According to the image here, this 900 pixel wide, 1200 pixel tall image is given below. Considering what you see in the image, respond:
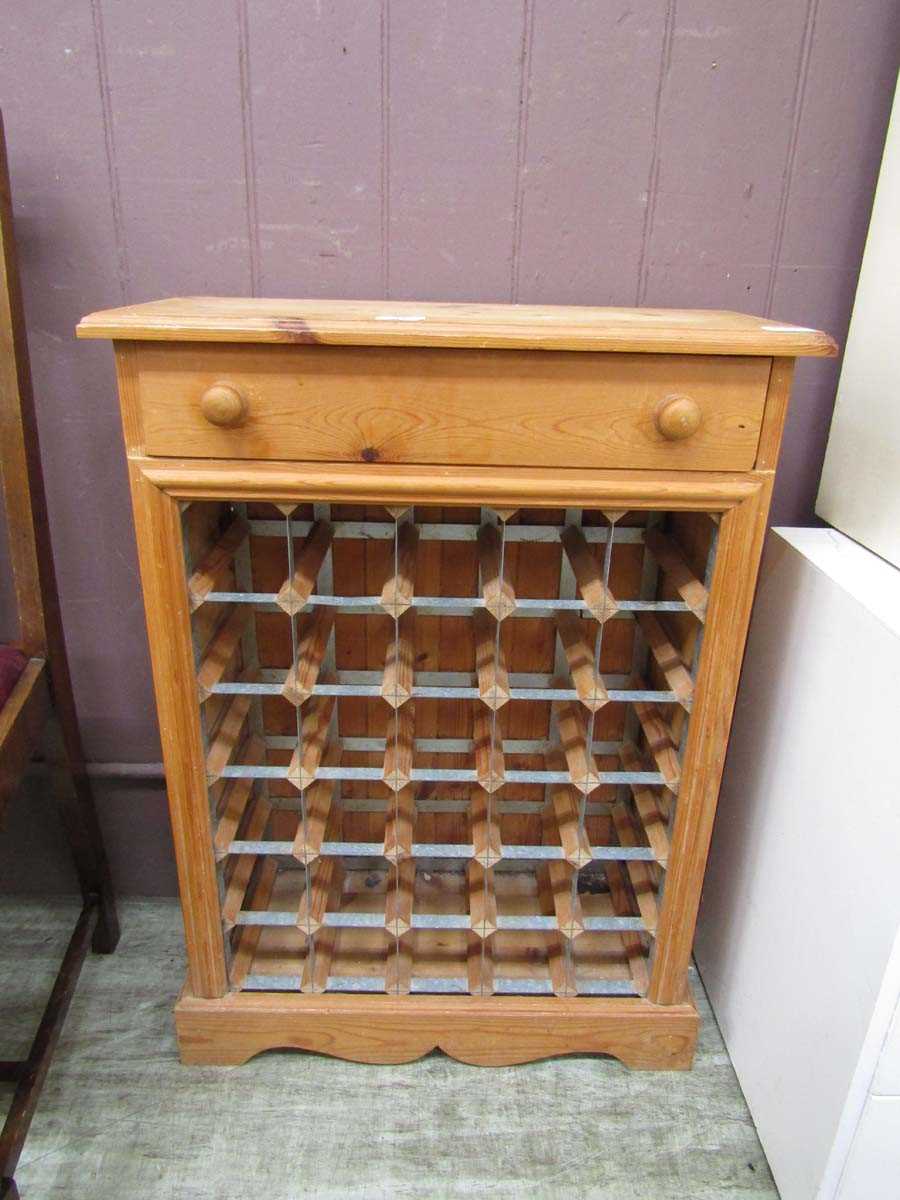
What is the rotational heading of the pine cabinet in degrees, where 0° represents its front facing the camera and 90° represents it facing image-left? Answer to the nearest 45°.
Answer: approximately 0°

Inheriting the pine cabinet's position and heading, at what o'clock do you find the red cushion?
The red cushion is roughly at 3 o'clock from the pine cabinet.

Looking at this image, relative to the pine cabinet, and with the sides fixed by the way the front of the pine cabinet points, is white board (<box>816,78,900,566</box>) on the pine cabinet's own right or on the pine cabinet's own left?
on the pine cabinet's own left
